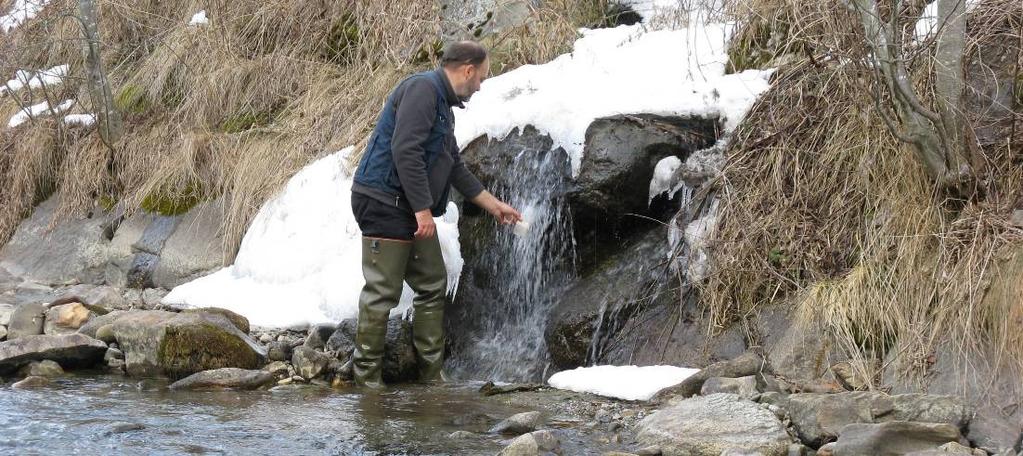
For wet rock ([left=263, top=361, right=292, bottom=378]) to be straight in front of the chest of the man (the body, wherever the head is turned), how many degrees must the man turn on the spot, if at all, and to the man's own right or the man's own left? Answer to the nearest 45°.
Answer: approximately 135° to the man's own left

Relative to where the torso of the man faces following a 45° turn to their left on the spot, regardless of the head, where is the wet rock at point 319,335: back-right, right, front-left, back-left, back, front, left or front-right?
left

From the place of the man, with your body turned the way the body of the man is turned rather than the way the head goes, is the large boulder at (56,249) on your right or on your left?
on your left

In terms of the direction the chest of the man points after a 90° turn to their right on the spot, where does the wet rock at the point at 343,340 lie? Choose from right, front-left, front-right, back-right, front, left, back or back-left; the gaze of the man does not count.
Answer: back-right

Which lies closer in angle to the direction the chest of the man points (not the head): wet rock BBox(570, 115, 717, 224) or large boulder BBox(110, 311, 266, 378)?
the wet rock

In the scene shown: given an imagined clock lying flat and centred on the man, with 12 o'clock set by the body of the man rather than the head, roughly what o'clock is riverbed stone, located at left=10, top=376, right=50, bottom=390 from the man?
The riverbed stone is roughly at 6 o'clock from the man.

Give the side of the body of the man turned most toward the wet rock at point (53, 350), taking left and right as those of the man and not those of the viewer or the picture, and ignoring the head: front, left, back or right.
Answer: back

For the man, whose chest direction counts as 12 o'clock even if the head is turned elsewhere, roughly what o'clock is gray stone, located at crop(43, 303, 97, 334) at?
The gray stone is roughly at 7 o'clock from the man.

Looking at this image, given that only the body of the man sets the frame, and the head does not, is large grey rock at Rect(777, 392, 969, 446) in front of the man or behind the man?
in front

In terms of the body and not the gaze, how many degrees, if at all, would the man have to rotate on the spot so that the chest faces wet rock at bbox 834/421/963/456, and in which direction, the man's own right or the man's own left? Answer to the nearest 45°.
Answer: approximately 45° to the man's own right

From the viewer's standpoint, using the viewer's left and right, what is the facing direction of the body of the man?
facing to the right of the viewer

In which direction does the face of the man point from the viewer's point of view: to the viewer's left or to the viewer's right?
to the viewer's right
